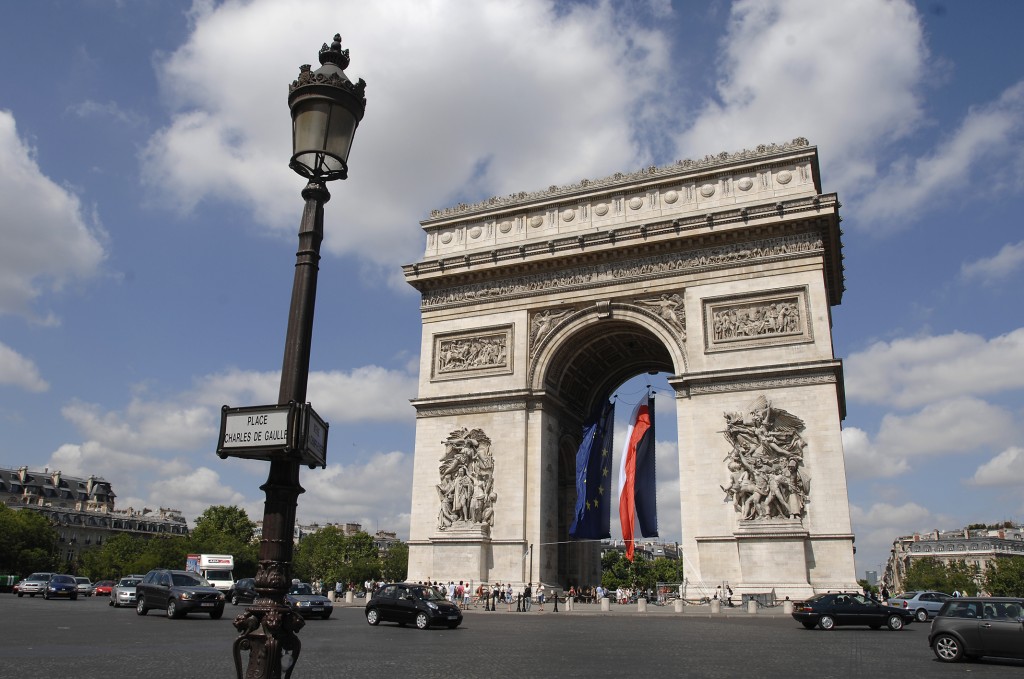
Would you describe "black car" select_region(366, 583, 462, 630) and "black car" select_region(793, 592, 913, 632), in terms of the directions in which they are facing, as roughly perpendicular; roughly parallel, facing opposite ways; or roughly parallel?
roughly parallel

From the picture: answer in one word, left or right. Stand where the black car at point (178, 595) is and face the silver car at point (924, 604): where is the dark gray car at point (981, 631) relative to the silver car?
right

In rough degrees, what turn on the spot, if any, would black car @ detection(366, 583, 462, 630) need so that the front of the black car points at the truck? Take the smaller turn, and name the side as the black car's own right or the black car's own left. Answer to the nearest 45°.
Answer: approximately 180°

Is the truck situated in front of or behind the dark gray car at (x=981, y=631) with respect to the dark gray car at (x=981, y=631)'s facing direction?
behind

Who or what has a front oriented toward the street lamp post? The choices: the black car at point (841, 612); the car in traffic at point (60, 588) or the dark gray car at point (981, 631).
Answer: the car in traffic

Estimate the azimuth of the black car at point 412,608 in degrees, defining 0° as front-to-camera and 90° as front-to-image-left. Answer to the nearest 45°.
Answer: approximately 315°

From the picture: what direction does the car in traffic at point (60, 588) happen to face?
toward the camera

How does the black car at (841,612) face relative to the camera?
to the viewer's right

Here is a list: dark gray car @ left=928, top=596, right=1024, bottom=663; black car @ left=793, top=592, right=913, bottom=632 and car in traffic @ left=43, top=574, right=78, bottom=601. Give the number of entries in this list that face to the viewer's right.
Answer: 2

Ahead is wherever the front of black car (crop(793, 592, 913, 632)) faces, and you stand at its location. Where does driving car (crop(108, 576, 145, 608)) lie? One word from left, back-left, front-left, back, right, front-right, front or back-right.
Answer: back

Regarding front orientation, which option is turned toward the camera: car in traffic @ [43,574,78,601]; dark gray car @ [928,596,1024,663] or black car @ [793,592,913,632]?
the car in traffic

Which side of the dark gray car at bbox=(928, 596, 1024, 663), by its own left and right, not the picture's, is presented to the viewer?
right

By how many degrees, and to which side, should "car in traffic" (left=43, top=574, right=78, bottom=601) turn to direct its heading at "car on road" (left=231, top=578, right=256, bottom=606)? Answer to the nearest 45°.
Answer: approximately 45° to its left
